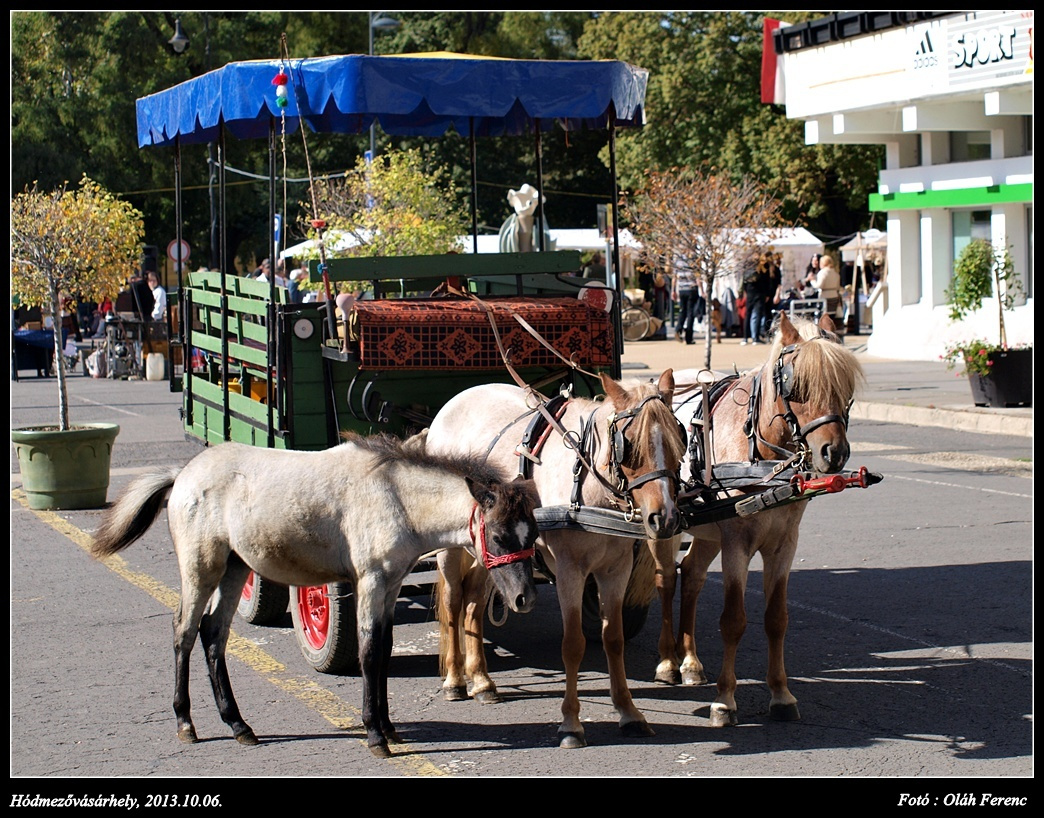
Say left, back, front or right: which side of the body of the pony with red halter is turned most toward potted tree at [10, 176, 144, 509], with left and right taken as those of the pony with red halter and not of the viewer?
left

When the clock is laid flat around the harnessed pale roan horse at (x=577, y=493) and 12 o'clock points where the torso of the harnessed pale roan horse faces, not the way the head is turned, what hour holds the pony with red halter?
The pony with red halter is roughly at 4 o'clock from the harnessed pale roan horse.

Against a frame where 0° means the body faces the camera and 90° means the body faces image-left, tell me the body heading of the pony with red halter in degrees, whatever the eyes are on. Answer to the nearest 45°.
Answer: approximately 270°

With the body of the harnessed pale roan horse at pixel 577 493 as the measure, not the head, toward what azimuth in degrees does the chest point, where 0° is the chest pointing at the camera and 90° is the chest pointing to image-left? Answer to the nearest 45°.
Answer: approximately 315°

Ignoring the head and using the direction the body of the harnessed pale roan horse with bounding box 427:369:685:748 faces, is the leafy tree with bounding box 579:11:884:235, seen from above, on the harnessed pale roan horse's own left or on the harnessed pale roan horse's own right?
on the harnessed pale roan horse's own left

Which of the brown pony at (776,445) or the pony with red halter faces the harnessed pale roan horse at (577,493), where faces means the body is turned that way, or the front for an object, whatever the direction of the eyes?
the pony with red halter
